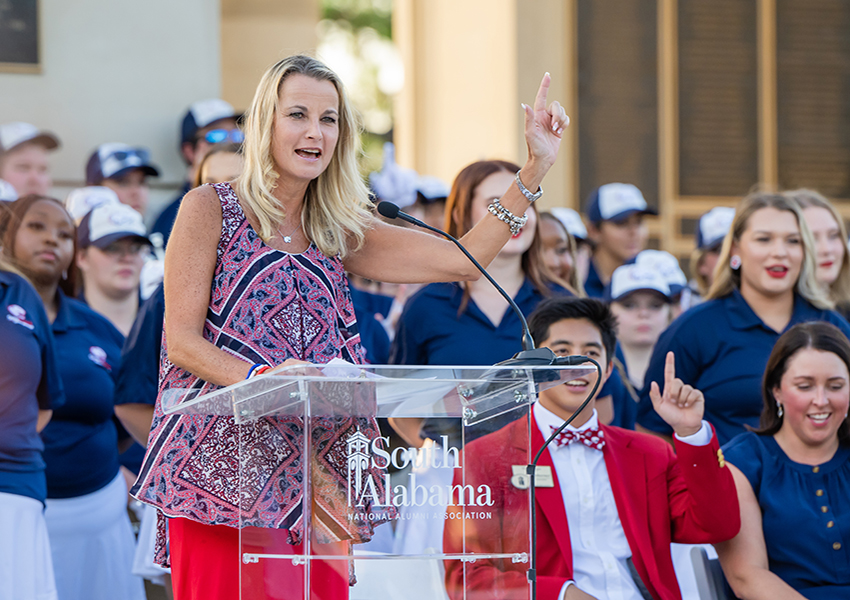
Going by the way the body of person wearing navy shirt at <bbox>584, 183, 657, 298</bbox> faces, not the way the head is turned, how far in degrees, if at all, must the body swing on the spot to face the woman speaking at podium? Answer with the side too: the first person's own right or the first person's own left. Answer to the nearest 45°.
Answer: approximately 45° to the first person's own right

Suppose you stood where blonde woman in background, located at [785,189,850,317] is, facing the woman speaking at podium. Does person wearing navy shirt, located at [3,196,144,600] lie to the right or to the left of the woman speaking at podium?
right

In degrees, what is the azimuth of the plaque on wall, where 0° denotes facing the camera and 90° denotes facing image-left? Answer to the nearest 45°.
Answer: approximately 0°

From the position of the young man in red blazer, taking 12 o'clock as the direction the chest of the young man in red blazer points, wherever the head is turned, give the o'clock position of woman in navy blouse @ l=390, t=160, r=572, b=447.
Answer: The woman in navy blouse is roughly at 5 o'clock from the young man in red blazer.

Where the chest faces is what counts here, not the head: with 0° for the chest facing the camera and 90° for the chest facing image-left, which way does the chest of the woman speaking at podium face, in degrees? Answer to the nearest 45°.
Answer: approximately 315°

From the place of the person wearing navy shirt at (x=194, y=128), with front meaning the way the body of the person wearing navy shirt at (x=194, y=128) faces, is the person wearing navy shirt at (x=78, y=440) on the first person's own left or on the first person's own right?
on the first person's own right

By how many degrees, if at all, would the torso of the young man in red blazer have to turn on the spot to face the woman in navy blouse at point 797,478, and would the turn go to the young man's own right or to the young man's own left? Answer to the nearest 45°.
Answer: approximately 135° to the young man's own left

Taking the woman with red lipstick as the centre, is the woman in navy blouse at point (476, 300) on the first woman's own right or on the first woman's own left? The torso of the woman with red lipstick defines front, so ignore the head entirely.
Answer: on the first woman's own right

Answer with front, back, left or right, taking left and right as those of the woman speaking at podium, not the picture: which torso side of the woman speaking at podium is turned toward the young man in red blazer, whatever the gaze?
left

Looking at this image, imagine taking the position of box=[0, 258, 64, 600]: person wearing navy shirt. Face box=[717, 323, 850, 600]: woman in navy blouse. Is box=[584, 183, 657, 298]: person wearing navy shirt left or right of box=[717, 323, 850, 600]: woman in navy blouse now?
left
